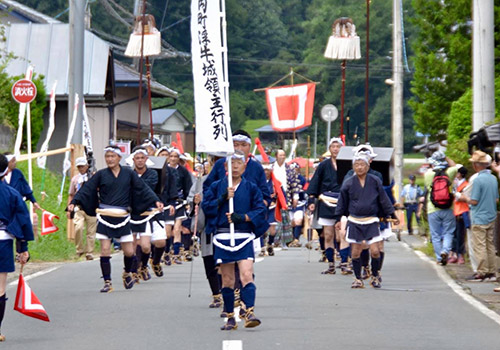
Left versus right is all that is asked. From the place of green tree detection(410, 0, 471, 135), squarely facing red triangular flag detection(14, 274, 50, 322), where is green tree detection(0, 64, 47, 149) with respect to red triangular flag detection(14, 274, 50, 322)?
right

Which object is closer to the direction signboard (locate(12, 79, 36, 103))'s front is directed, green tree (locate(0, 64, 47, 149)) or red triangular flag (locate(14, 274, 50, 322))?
the red triangular flag

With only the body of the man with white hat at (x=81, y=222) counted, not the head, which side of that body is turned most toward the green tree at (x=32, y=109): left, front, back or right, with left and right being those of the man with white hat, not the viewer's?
back

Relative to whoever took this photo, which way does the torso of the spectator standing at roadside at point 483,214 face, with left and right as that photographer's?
facing away from the viewer and to the left of the viewer

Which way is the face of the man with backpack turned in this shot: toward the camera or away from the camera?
away from the camera

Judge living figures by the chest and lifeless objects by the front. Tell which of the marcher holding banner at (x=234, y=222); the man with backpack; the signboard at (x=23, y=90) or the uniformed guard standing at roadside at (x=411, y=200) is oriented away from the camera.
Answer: the man with backpack

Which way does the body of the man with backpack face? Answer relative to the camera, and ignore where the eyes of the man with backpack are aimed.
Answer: away from the camera

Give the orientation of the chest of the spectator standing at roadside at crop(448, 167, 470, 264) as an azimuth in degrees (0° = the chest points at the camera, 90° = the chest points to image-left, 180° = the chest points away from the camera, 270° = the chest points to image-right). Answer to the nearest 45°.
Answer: approximately 90°

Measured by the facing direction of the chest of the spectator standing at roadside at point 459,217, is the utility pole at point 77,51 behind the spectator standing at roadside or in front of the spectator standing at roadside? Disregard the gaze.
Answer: in front

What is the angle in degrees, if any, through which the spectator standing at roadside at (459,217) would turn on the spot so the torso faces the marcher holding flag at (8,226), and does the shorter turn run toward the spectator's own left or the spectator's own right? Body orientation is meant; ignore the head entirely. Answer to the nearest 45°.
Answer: approximately 45° to the spectator's own left

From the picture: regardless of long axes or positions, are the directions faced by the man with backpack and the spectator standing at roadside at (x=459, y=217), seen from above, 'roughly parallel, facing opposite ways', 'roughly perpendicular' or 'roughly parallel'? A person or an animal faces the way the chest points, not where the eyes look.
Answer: roughly perpendicular

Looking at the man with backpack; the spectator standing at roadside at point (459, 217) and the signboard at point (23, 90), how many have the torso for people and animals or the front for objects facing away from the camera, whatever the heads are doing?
1
